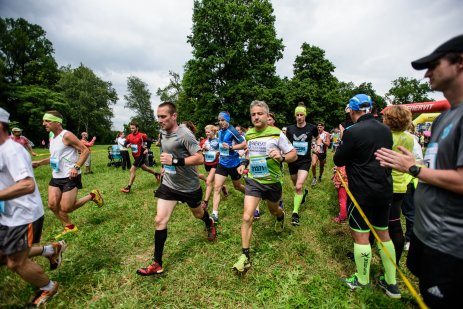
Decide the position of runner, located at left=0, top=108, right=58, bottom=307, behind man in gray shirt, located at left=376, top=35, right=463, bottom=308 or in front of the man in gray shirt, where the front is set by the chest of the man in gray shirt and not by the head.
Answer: in front

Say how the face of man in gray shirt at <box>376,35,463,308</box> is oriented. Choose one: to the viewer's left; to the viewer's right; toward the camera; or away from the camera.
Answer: to the viewer's left

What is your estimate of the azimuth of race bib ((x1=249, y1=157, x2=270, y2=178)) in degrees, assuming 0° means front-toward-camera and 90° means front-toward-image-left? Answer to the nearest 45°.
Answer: approximately 0°

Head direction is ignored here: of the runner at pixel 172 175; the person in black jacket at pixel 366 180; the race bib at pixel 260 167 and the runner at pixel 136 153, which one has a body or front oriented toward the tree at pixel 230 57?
the person in black jacket

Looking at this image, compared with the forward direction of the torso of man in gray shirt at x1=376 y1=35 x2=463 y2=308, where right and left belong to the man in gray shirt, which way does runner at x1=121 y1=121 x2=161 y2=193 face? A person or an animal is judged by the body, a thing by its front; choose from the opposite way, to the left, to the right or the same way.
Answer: to the left

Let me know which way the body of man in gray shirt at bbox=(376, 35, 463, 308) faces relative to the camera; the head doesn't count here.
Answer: to the viewer's left

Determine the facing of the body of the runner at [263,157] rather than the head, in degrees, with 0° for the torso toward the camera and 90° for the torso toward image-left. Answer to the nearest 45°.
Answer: approximately 45°

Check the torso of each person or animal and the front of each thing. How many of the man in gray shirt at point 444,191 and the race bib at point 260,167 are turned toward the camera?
1

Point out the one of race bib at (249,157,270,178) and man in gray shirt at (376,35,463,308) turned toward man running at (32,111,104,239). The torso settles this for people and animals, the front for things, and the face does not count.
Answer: the man in gray shirt

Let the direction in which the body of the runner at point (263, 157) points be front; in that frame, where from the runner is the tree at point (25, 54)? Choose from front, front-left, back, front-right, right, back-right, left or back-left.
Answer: right

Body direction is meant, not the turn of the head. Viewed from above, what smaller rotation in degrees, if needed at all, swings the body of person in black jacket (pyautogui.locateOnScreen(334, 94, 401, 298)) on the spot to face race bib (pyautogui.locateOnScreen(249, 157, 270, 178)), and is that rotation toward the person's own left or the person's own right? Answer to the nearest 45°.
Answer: approximately 45° to the person's own left
